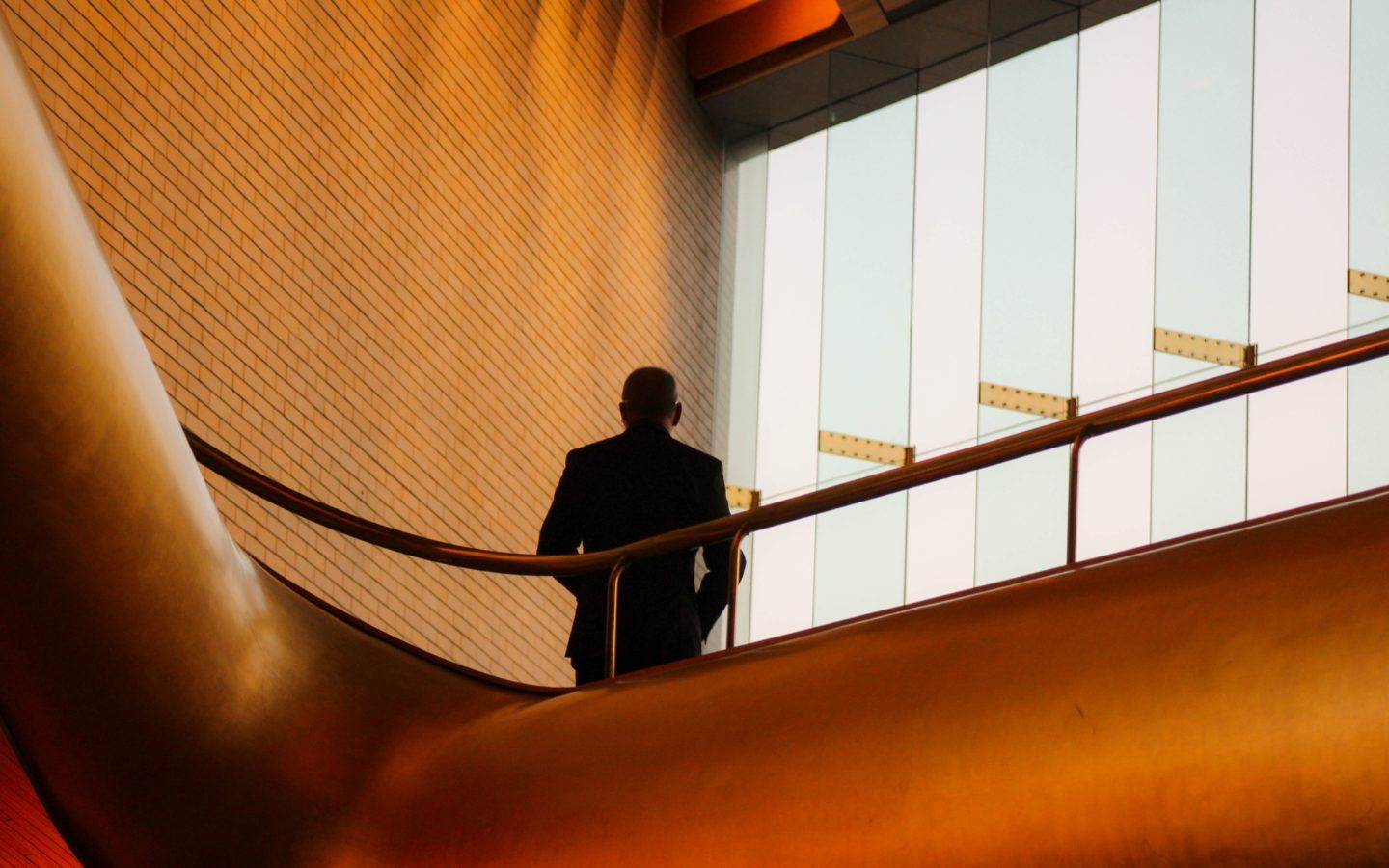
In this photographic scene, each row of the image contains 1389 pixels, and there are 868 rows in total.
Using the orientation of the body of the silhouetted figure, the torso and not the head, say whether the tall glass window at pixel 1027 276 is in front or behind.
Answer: in front

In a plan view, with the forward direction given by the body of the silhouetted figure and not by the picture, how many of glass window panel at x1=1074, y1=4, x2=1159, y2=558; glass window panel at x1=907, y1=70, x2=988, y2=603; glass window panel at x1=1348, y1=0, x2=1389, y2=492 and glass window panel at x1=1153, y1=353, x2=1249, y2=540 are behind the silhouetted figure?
0

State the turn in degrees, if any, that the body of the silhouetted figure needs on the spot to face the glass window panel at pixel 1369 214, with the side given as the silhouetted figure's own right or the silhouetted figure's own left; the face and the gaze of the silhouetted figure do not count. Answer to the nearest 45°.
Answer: approximately 45° to the silhouetted figure's own right

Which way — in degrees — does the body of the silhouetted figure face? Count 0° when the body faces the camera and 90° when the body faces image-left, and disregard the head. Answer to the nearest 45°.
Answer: approximately 180°

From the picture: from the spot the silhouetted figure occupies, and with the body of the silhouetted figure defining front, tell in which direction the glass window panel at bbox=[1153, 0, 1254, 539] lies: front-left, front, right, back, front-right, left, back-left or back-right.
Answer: front-right

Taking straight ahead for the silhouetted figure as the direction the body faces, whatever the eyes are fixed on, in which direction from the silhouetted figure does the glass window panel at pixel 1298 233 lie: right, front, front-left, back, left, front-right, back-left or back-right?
front-right

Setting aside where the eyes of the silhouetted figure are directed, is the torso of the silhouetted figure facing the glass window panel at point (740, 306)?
yes

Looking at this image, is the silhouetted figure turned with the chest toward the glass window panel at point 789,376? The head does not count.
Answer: yes
